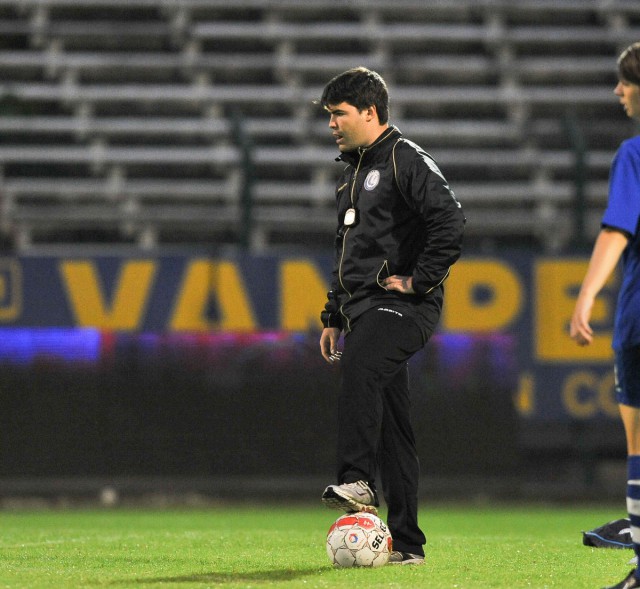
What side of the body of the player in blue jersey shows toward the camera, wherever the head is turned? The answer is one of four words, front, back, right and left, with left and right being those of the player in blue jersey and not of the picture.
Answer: left

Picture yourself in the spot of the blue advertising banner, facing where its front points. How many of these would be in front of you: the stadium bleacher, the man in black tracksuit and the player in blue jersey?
2

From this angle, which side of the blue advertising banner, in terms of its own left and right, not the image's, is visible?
front

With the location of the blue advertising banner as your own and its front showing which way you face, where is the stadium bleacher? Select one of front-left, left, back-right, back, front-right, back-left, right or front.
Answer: back

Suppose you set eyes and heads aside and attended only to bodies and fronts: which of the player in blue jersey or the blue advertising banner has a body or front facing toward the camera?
the blue advertising banner

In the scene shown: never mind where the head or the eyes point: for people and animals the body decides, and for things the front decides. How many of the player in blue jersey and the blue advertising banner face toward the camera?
1

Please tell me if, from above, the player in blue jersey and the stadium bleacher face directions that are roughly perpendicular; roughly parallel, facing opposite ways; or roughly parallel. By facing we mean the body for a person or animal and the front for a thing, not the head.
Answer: roughly perpendicular

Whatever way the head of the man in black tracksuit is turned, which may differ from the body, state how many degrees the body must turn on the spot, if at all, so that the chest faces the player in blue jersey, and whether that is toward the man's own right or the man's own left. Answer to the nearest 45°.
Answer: approximately 90° to the man's own left

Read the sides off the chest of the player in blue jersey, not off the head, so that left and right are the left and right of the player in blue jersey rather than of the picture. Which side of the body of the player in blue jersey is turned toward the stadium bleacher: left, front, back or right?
right

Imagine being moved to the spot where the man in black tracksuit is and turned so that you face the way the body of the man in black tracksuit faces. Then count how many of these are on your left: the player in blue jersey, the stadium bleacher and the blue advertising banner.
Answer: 1

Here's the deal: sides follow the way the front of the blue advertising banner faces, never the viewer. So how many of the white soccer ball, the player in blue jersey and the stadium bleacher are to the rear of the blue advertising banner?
1

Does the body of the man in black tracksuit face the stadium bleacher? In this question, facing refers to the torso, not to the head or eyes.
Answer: no

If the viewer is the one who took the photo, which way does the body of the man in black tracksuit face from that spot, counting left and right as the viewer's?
facing the viewer and to the left of the viewer

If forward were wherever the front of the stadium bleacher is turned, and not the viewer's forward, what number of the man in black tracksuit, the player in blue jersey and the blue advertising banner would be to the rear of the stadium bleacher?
0

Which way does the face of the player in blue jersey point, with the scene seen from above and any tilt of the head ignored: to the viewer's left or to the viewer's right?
to the viewer's left

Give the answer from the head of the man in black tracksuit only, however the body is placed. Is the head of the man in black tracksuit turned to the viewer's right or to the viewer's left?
to the viewer's left

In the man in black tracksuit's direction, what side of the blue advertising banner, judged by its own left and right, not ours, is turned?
front

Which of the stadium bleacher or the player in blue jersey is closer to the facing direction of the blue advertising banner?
the player in blue jersey

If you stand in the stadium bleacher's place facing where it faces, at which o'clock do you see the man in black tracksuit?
The man in black tracksuit is roughly at 12 o'clock from the stadium bleacher.
